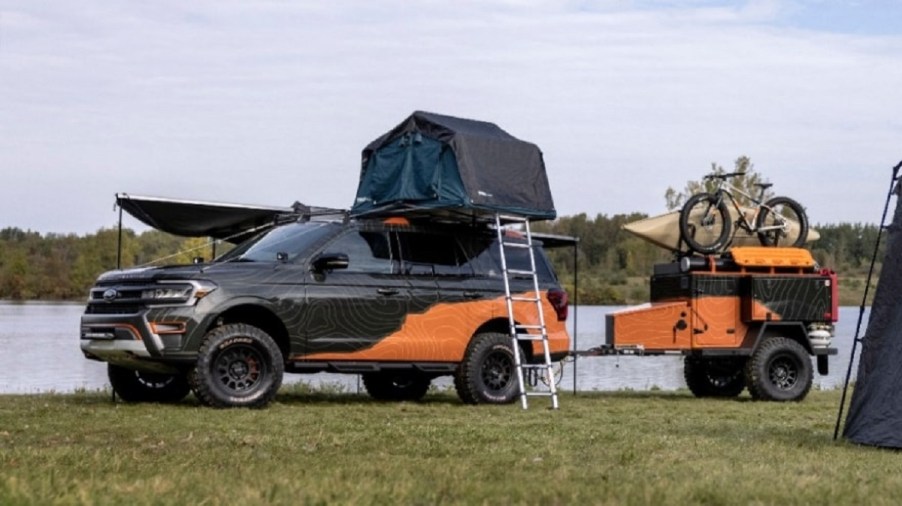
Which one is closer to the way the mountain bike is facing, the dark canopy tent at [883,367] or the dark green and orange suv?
the dark green and orange suv

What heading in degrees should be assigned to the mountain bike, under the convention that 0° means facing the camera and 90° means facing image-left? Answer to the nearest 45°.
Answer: approximately 45°

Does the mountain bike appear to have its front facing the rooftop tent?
yes

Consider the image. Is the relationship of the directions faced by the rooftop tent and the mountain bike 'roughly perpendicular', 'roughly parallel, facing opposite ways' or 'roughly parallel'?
roughly parallel

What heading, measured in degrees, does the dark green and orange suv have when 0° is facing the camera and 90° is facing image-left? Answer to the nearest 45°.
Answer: approximately 45°

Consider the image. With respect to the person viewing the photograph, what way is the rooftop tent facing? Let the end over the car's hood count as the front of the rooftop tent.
facing the viewer and to the left of the viewer

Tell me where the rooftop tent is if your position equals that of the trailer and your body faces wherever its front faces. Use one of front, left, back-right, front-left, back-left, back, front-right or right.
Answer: front

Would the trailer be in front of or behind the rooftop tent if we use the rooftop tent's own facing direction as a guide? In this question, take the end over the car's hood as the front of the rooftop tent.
behind

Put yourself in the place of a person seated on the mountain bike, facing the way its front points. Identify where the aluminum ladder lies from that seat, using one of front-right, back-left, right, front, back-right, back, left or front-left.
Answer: front

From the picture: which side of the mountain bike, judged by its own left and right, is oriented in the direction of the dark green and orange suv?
front

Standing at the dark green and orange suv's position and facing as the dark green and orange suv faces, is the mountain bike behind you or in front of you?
behind

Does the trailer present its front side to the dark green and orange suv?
yes

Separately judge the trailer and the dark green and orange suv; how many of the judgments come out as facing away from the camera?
0

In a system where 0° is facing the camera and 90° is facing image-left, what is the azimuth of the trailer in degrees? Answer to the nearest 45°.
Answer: approximately 45°
